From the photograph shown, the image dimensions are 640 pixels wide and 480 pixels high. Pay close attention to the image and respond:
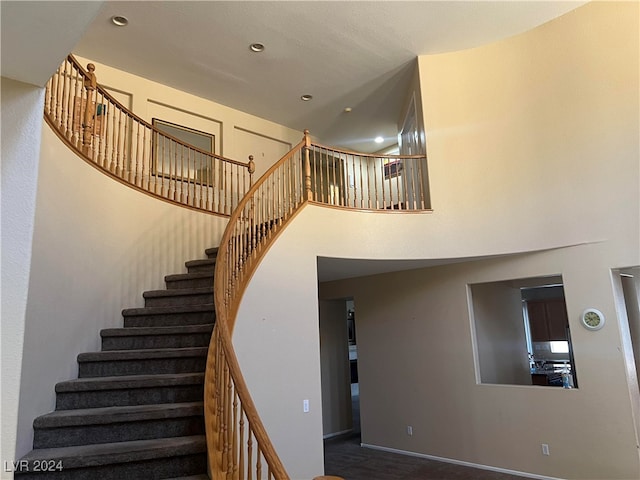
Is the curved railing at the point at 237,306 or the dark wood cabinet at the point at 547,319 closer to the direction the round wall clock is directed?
the curved railing

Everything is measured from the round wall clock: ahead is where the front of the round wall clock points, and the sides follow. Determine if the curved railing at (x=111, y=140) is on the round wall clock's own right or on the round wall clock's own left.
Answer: on the round wall clock's own right

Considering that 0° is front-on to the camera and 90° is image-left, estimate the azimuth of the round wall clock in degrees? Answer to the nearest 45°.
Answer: approximately 0°

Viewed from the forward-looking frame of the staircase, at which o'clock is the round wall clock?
The round wall clock is roughly at 9 o'clock from the staircase.

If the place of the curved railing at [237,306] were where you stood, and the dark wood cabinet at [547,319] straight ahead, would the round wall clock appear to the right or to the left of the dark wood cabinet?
right

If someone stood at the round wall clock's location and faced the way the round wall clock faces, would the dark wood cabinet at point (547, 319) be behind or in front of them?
behind

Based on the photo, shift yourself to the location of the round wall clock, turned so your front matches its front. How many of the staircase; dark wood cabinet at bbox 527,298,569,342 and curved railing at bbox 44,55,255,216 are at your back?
1

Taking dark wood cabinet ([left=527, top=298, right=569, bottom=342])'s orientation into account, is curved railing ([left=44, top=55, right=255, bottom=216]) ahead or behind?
ahead

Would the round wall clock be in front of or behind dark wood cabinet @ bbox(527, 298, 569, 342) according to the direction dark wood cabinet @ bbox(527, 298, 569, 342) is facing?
in front
